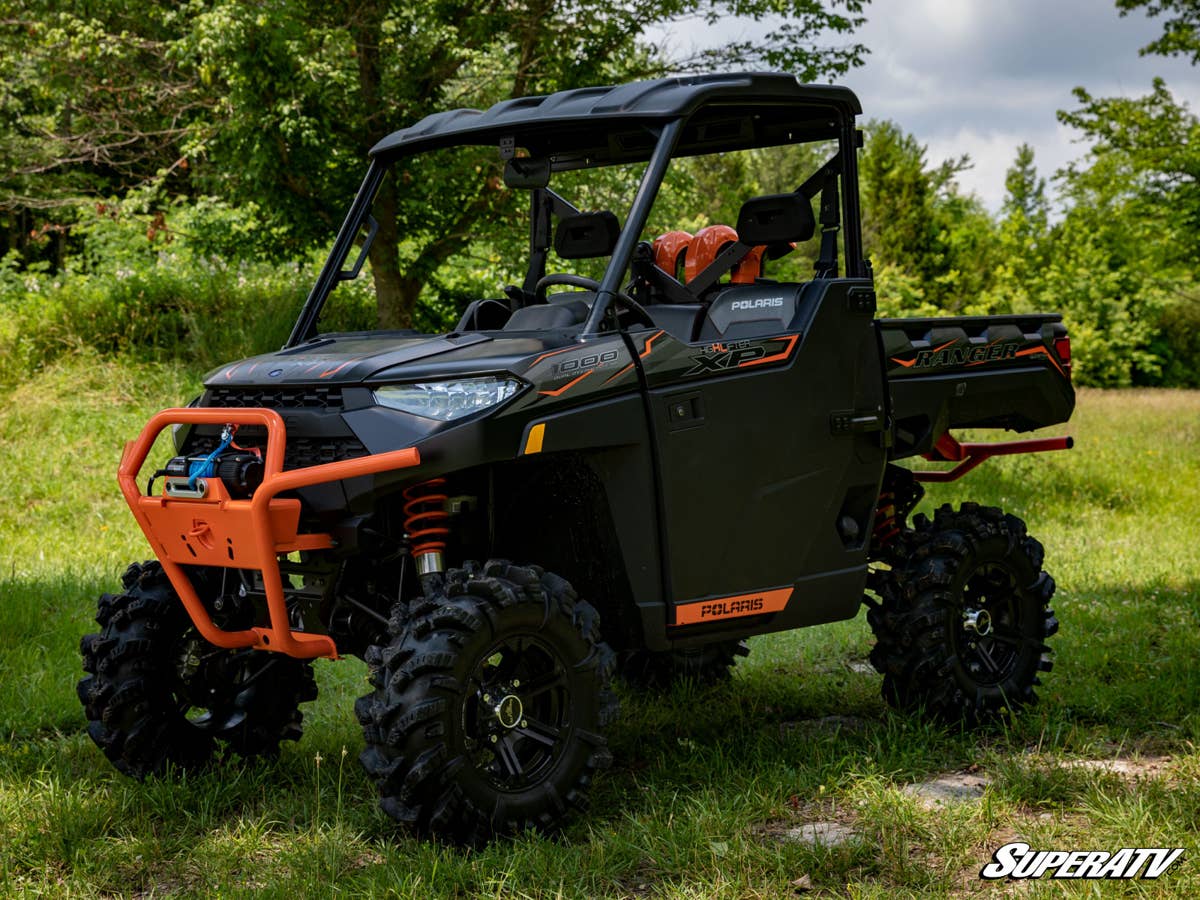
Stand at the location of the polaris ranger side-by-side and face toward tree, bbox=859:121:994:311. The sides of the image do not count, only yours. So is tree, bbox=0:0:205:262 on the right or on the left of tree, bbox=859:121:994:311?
left

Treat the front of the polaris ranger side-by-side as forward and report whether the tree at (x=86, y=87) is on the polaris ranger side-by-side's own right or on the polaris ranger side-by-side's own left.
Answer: on the polaris ranger side-by-side's own right

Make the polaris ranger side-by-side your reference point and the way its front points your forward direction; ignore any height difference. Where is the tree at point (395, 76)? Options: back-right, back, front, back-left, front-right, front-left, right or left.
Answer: back-right

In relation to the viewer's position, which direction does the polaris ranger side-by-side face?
facing the viewer and to the left of the viewer

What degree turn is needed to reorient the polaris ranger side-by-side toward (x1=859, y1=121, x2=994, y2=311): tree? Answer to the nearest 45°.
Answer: approximately 135° to its right

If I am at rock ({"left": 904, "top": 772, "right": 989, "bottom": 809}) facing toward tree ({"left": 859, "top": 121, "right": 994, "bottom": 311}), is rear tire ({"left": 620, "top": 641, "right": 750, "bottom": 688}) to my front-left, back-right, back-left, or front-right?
front-left
